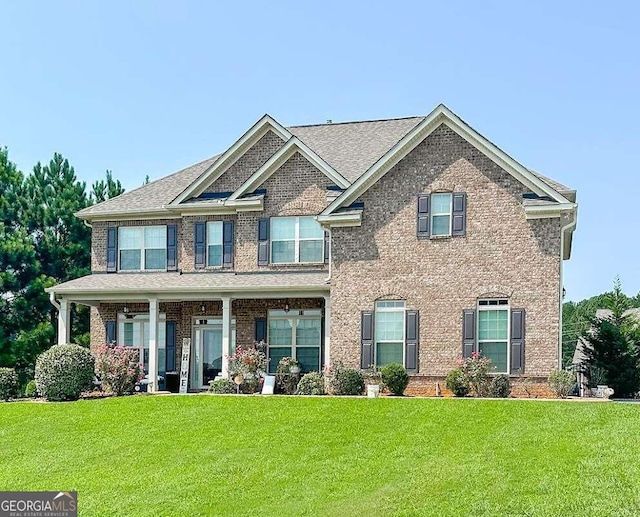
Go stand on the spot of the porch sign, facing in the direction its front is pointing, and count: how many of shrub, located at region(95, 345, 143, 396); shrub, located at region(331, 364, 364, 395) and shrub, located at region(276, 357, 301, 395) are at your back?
0

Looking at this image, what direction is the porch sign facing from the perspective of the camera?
toward the camera

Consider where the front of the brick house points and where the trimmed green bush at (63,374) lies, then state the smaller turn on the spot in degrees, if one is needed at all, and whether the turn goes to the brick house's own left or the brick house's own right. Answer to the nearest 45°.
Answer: approximately 90° to the brick house's own right

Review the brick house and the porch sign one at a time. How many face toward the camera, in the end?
2

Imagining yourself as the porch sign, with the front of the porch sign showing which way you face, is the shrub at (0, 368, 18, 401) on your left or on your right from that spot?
on your right

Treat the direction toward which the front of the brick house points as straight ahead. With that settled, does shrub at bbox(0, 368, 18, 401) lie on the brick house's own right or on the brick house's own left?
on the brick house's own right

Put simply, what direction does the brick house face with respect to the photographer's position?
facing the viewer

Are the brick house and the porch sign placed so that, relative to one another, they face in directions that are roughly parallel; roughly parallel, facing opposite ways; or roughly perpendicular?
roughly parallel
